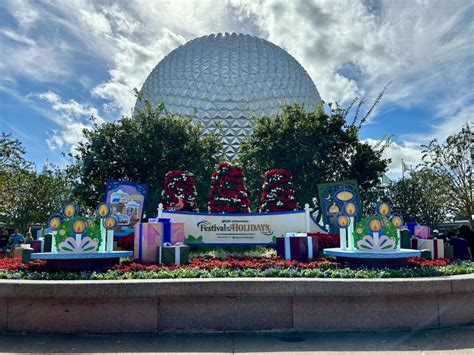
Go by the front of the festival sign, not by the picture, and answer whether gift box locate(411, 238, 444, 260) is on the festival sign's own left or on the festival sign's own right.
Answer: on the festival sign's own left

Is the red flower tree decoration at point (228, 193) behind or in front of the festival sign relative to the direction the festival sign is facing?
behind

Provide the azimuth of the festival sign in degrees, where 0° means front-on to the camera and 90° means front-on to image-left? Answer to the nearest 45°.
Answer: approximately 0°

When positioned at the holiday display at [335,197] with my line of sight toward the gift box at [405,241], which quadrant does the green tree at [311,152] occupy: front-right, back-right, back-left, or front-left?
back-left

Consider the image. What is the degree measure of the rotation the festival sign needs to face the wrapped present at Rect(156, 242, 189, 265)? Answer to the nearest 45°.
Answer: approximately 45° to its right

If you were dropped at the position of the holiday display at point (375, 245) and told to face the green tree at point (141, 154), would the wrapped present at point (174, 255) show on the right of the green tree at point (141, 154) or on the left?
left

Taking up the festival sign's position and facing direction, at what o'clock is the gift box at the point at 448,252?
The gift box is roughly at 9 o'clock from the festival sign.

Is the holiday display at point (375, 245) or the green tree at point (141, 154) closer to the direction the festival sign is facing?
the holiday display

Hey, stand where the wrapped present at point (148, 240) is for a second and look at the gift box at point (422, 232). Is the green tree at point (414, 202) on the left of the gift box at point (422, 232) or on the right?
left

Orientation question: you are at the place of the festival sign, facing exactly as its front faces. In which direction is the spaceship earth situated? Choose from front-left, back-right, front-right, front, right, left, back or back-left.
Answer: back

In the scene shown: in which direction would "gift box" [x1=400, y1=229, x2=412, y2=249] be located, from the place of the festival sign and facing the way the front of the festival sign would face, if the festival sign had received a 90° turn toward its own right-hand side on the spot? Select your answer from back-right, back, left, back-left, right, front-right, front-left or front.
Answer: back
